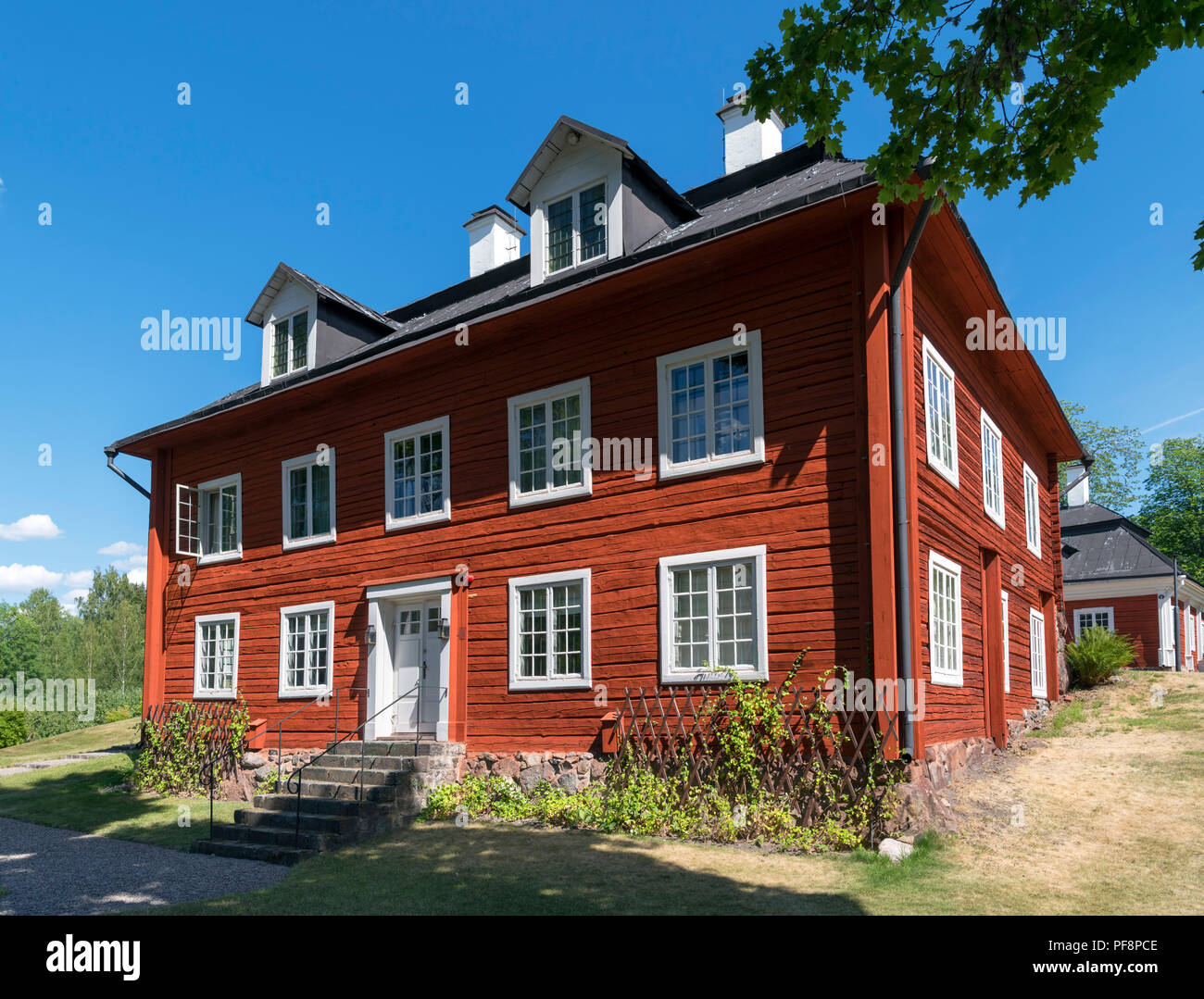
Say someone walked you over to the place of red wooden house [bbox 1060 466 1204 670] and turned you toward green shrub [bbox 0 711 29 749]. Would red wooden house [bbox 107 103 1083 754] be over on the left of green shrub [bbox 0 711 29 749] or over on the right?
left

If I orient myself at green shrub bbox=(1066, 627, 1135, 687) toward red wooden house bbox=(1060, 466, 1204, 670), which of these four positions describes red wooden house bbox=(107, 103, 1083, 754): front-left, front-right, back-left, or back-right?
back-left

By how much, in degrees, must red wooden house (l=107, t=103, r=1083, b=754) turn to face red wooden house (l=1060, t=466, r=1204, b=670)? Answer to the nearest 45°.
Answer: approximately 180°

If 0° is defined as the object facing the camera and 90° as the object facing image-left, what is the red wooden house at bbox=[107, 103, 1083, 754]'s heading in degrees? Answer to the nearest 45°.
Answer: approximately 45°

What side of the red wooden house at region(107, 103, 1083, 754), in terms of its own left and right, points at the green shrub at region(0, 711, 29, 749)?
right
